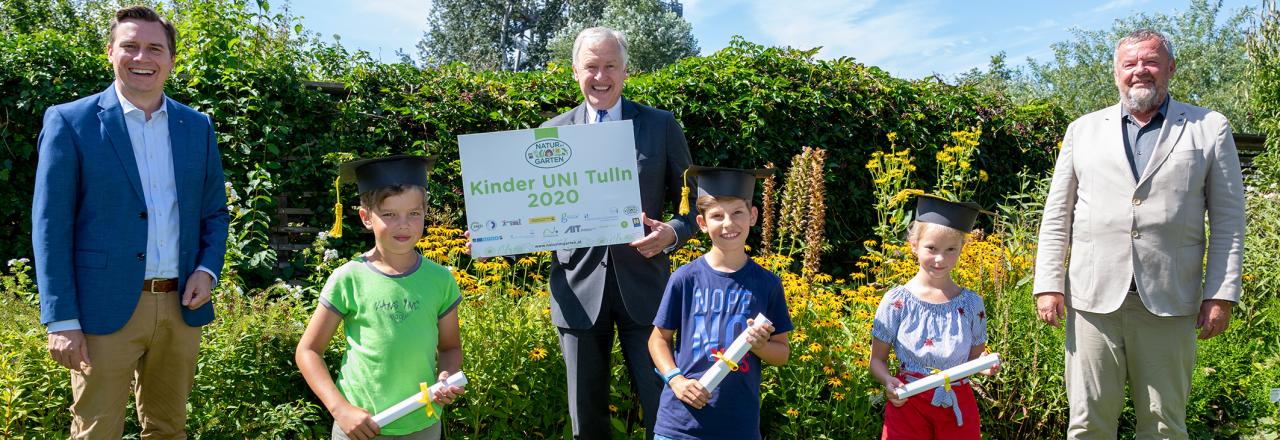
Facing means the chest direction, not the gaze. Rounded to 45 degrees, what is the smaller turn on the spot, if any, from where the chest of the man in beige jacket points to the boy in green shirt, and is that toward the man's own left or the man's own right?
approximately 45° to the man's own right

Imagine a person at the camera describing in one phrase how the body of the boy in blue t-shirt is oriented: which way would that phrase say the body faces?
toward the camera

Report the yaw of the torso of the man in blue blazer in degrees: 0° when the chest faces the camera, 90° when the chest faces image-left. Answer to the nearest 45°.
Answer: approximately 315°

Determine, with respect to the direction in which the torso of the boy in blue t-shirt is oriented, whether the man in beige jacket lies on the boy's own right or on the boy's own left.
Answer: on the boy's own left

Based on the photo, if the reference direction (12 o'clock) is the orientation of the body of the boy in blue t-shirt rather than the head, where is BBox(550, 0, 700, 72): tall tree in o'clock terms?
The tall tree is roughly at 6 o'clock from the boy in blue t-shirt.

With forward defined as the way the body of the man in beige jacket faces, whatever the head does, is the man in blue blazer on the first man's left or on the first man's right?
on the first man's right

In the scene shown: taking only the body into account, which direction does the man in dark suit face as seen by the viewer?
toward the camera

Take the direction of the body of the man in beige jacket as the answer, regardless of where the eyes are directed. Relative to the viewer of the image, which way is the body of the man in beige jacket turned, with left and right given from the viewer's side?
facing the viewer

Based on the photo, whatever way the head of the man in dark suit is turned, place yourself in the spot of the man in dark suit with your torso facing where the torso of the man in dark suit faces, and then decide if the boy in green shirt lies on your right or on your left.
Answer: on your right

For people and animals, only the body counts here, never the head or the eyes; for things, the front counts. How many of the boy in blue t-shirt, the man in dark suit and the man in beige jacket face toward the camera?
3

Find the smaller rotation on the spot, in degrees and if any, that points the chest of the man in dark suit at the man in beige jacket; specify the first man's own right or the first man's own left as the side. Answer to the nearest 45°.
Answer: approximately 90° to the first man's own left
